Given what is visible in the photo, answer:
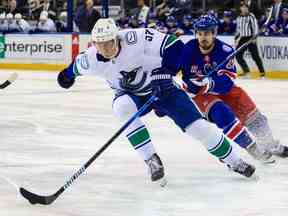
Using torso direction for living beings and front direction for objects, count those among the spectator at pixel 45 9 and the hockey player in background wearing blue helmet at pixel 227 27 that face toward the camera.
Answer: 2

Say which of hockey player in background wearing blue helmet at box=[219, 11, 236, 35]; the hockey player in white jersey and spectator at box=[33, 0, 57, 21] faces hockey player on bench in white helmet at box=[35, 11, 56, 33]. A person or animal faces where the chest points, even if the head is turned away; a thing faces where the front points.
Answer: spectator at box=[33, 0, 57, 21]

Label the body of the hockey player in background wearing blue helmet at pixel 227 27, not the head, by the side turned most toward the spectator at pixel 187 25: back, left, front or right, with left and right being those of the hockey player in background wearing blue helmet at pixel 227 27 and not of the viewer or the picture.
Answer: right

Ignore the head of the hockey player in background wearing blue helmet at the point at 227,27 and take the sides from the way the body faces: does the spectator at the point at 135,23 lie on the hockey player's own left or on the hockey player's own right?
on the hockey player's own right

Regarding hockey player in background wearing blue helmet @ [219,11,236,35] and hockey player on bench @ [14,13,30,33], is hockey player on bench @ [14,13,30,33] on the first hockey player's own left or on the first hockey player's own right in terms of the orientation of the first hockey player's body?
on the first hockey player's own right

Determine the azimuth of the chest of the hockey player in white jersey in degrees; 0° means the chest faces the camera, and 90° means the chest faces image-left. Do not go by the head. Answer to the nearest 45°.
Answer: approximately 45°

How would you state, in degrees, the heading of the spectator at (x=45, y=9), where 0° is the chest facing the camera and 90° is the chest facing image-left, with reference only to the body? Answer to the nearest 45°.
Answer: approximately 0°

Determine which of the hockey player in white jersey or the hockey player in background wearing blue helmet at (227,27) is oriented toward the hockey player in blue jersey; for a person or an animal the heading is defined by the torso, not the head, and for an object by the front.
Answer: the hockey player in background wearing blue helmet

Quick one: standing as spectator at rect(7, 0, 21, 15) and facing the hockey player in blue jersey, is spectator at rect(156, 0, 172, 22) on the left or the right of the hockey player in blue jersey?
left
